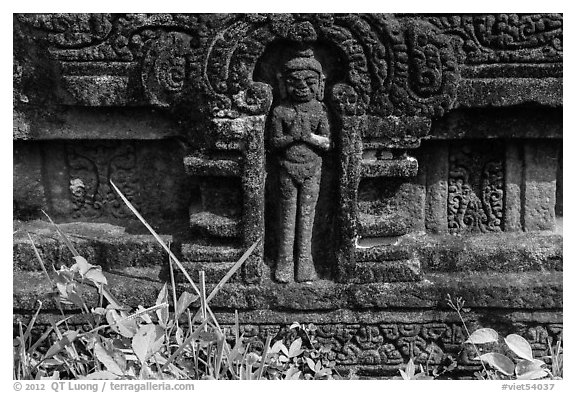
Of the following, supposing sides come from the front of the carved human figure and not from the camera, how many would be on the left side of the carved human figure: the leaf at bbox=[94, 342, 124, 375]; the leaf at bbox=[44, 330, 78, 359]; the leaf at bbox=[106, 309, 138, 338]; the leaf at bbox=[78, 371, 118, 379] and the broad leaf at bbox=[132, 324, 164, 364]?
0

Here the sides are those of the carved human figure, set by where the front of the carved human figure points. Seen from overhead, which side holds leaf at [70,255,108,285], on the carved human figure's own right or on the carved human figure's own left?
on the carved human figure's own right

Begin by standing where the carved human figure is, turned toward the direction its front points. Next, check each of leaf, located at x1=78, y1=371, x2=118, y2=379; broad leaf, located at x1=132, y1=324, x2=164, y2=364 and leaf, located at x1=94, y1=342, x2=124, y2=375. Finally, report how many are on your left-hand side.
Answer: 0

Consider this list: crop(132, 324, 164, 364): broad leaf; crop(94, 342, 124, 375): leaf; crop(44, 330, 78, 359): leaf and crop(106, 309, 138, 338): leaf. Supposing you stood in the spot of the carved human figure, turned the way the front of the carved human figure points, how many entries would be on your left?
0

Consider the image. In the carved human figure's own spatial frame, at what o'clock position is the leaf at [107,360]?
The leaf is roughly at 2 o'clock from the carved human figure.

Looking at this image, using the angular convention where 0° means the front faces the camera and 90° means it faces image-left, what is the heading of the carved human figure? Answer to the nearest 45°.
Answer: approximately 0°

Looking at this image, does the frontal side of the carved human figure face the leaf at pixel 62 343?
no

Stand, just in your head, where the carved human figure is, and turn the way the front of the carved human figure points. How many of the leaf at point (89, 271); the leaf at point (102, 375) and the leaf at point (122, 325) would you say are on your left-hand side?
0

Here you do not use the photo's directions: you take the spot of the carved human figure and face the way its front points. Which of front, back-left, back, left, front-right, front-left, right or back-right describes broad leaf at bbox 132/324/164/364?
front-right

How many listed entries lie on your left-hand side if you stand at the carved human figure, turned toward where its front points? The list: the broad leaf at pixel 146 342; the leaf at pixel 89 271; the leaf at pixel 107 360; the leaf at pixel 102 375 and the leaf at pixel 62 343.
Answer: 0

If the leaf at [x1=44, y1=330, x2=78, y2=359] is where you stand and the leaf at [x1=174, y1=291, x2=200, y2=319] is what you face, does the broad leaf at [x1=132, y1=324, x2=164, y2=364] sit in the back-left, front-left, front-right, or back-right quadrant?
front-right

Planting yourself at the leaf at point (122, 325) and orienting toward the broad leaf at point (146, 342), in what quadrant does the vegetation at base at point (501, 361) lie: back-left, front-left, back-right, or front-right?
front-left

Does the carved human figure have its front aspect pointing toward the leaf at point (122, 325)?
no
